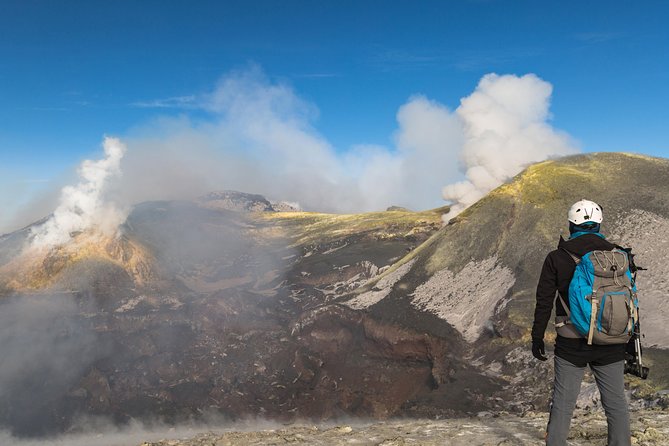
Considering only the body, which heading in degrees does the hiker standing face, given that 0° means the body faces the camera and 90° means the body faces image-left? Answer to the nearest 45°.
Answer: approximately 135°
